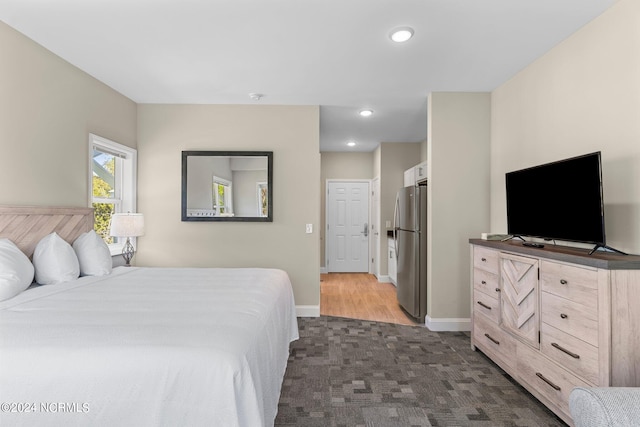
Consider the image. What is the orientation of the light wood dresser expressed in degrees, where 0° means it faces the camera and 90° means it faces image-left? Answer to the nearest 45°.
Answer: approximately 45°

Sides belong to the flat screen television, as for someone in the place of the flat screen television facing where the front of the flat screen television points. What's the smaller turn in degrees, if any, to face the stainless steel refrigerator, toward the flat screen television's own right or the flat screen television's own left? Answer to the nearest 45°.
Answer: approximately 90° to the flat screen television's own right

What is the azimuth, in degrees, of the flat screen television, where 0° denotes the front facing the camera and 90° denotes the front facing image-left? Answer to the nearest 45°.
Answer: approximately 45°

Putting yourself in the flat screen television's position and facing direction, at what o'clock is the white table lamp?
The white table lamp is roughly at 1 o'clock from the flat screen television.

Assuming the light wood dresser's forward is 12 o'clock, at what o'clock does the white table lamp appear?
The white table lamp is roughly at 1 o'clock from the light wood dresser.
